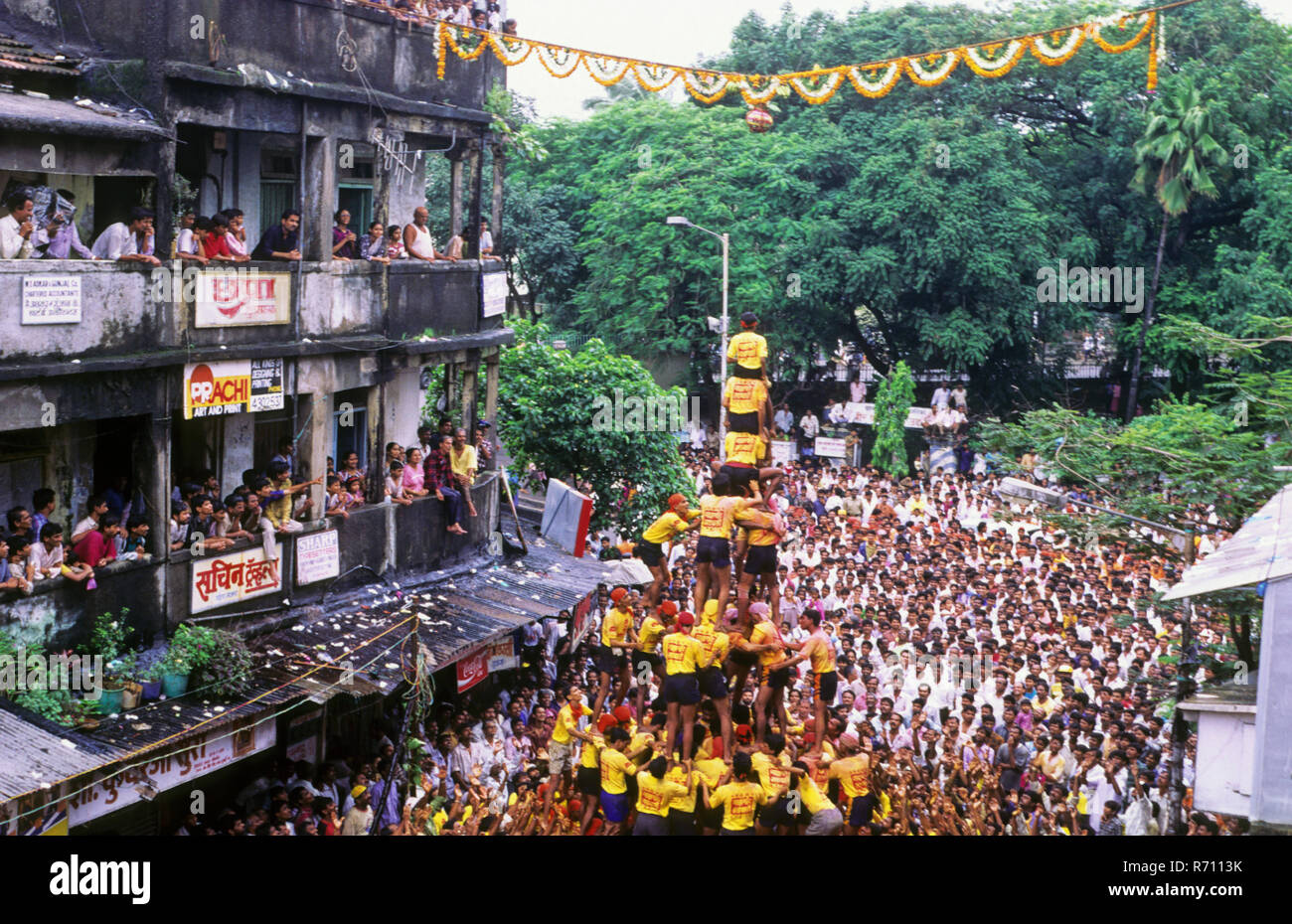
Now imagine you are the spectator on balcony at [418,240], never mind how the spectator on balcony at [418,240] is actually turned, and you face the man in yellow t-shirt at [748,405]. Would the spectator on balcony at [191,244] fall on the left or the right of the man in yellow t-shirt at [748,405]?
right

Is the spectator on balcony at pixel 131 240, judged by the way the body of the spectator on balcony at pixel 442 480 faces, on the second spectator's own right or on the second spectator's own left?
on the second spectator's own right

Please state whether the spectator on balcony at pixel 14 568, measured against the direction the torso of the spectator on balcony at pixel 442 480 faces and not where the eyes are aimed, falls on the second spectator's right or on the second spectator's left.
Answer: on the second spectator's right

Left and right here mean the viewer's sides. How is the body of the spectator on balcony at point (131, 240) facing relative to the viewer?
facing to the right of the viewer

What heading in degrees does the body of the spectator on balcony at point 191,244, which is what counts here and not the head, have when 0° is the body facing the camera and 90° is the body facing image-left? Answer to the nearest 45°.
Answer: approximately 270°

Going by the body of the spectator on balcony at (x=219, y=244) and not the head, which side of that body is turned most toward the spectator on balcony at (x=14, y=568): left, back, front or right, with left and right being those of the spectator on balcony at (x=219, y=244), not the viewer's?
right

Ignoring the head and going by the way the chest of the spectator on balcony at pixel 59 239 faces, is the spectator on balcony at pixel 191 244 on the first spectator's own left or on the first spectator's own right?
on the first spectator's own left

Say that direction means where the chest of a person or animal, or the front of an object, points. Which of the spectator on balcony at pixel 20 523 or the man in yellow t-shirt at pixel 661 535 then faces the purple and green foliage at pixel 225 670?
the spectator on balcony

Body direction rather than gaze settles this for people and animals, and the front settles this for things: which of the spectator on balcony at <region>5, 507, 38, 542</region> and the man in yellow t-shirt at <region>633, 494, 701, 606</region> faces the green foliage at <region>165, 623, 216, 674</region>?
the spectator on balcony

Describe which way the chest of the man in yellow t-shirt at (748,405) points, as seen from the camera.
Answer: away from the camera
